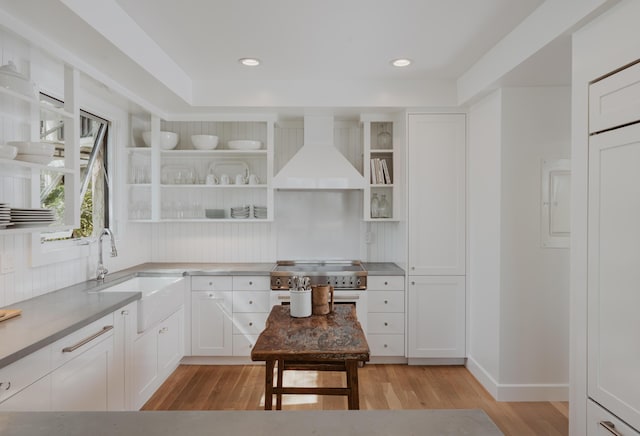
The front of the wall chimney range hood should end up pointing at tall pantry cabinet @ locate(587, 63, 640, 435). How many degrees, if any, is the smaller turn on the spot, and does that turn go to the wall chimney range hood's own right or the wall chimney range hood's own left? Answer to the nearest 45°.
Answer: approximately 45° to the wall chimney range hood's own left

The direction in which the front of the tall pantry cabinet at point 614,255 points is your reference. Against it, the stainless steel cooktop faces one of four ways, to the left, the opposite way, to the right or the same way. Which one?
to the left

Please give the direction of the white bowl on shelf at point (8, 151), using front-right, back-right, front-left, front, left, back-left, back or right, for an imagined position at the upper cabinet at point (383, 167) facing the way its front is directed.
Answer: front-right

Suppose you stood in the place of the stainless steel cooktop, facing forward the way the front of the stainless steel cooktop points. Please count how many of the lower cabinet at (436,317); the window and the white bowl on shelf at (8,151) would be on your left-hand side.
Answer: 1

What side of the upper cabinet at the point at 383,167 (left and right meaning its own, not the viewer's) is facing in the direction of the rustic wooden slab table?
front

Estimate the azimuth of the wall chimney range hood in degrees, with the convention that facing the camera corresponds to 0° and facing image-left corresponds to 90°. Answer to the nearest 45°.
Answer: approximately 0°

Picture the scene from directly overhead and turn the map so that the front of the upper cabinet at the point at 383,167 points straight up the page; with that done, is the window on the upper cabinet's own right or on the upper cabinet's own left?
on the upper cabinet's own right

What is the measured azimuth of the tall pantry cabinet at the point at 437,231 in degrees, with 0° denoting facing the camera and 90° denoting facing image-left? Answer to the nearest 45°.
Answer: approximately 0°

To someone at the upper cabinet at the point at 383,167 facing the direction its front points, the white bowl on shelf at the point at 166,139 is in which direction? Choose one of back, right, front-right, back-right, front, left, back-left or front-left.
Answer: right

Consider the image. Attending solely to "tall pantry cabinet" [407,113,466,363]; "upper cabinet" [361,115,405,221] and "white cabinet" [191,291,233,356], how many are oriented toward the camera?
3
